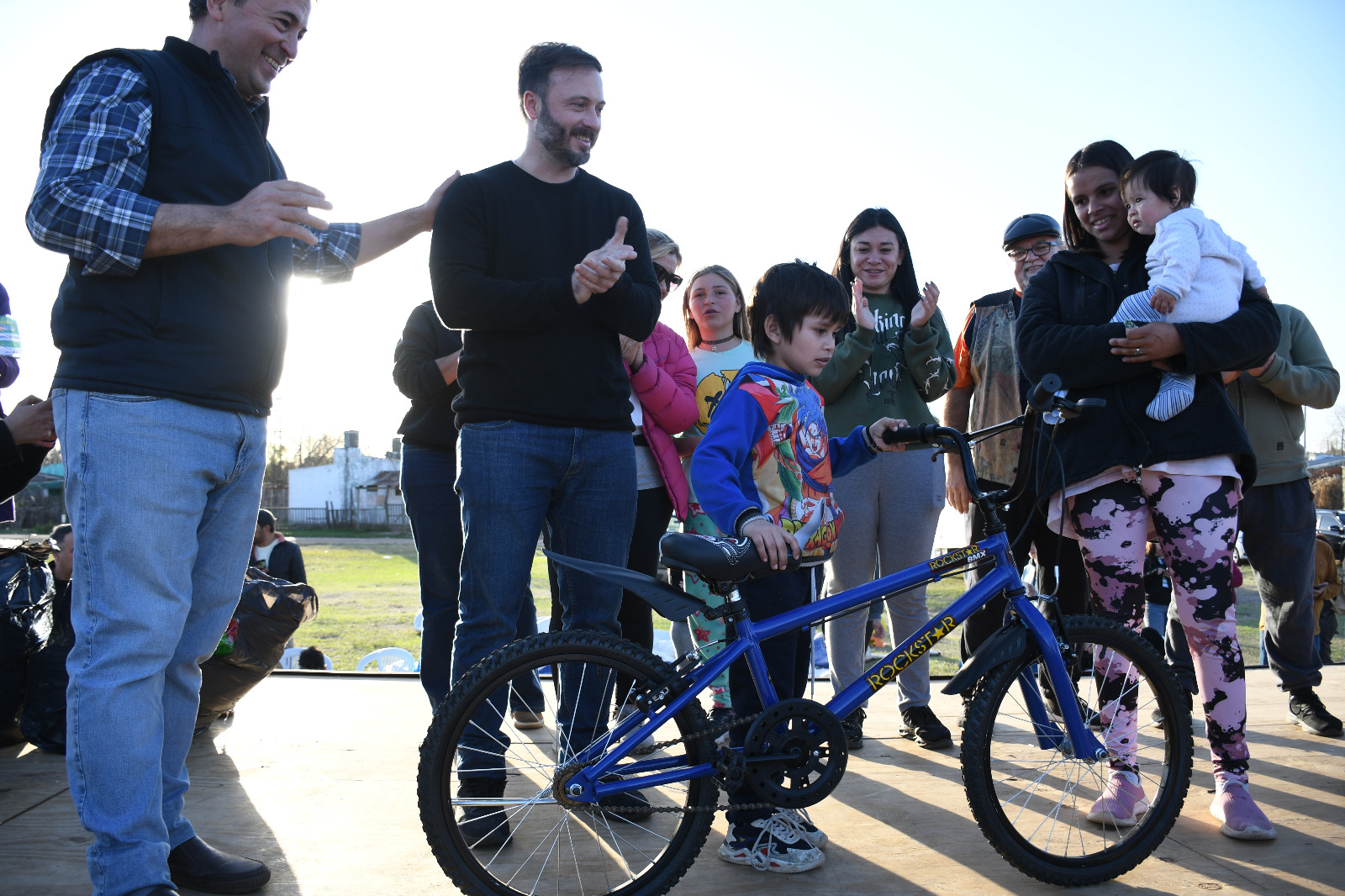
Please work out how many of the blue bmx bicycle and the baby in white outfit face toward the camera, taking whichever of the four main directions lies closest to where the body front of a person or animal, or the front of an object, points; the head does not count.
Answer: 0

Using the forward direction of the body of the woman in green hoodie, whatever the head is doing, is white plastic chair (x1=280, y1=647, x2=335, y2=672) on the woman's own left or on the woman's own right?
on the woman's own right

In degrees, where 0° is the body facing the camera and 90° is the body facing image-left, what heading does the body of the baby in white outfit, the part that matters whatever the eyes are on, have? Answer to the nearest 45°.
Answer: approximately 90°

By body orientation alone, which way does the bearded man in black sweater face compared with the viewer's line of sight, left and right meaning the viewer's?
facing the viewer and to the right of the viewer

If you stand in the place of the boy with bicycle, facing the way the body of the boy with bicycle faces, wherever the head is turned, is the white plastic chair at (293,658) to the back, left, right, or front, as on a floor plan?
back

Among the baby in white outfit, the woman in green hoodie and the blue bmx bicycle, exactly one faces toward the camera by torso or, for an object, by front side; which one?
the woman in green hoodie

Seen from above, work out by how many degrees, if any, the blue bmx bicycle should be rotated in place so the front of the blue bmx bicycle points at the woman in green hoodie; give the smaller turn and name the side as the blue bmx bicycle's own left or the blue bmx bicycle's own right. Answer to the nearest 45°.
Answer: approximately 90° to the blue bmx bicycle's own left

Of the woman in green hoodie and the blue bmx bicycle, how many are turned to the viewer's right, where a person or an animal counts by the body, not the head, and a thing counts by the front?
1

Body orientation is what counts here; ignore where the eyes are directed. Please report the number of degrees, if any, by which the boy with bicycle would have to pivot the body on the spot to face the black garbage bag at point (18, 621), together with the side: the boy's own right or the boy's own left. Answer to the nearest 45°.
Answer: approximately 135° to the boy's own right

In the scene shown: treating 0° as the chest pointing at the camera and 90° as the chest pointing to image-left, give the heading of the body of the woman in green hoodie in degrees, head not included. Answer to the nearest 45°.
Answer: approximately 0°

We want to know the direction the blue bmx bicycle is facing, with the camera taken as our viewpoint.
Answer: facing to the right of the viewer

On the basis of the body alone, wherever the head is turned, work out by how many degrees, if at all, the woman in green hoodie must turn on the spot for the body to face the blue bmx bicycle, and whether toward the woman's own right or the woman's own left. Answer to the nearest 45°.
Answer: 0° — they already face it

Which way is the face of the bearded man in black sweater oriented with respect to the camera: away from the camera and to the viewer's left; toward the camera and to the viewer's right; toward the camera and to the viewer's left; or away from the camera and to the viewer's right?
toward the camera and to the viewer's right
